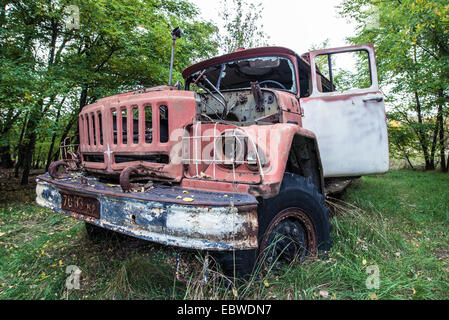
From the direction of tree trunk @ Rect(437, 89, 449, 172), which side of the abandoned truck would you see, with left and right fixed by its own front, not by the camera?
back

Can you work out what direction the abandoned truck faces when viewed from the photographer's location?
facing the viewer and to the left of the viewer

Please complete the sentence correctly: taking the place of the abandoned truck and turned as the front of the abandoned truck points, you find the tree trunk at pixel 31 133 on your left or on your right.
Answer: on your right

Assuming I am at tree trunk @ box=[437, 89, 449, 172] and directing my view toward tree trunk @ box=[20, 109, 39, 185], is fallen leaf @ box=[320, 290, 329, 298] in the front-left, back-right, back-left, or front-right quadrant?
front-left
